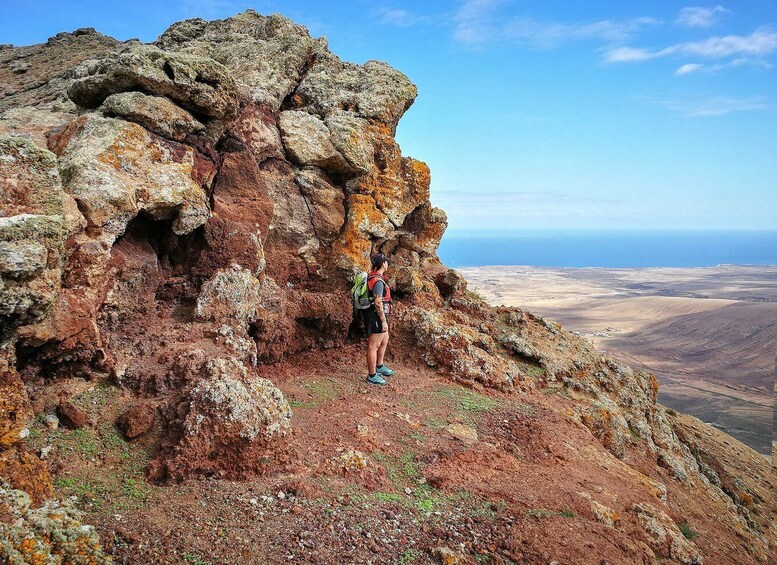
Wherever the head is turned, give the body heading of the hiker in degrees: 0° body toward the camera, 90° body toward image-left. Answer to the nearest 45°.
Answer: approximately 270°

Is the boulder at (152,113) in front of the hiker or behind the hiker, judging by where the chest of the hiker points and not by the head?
behind
